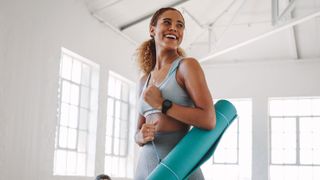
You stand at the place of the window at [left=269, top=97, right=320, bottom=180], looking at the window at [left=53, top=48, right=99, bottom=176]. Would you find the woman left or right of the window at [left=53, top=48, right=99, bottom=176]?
left

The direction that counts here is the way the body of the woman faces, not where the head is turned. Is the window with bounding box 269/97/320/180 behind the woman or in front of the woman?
behind

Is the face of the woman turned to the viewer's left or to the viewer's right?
to the viewer's right

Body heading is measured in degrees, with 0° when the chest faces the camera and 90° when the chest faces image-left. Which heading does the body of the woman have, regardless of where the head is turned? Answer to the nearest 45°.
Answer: approximately 45°

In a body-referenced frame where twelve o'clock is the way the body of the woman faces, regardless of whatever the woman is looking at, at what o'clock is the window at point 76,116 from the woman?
The window is roughly at 4 o'clock from the woman.

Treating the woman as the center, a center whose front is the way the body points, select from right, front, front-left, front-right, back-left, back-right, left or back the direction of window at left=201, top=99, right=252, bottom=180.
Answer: back-right

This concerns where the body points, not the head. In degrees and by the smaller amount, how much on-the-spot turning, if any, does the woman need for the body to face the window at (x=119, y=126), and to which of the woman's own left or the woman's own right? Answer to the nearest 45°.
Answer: approximately 135° to the woman's own right
